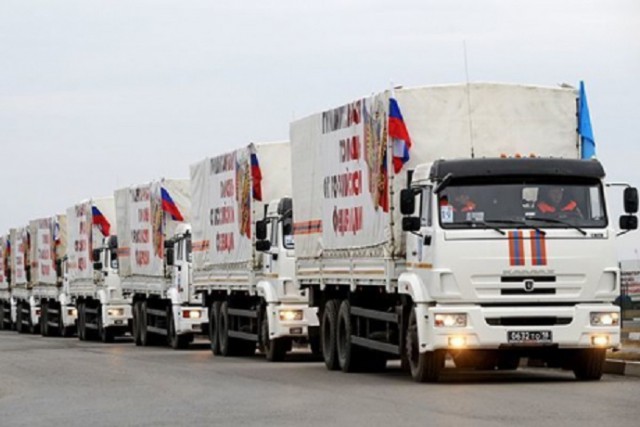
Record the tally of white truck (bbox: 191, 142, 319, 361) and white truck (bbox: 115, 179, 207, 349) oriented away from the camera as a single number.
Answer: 0

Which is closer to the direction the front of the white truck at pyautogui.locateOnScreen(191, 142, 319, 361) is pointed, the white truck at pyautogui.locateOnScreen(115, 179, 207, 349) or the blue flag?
the blue flag

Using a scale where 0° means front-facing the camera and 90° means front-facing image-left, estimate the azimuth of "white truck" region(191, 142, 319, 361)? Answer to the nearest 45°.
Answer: approximately 315°

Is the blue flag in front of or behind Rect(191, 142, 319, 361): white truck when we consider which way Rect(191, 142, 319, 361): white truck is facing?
in front

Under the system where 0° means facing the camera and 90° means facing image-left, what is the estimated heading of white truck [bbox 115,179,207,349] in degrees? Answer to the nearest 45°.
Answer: approximately 315°

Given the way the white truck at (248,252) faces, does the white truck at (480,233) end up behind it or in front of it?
in front

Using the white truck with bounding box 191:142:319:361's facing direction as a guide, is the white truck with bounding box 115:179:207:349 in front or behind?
behind
